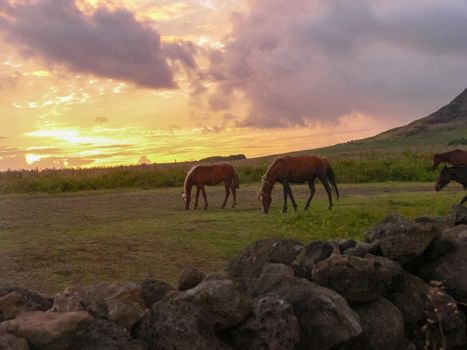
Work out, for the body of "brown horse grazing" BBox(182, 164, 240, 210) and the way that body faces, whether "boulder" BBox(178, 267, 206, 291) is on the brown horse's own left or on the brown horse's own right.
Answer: on the brown horse's own left

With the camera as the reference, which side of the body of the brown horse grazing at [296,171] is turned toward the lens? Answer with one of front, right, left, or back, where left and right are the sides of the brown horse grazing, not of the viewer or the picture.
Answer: left

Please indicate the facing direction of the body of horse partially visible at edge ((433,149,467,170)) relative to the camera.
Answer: to the viewer's left

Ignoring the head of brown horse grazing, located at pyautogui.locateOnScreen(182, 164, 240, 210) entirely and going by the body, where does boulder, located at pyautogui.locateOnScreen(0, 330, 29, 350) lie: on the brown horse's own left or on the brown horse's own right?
on the brown horse's own left

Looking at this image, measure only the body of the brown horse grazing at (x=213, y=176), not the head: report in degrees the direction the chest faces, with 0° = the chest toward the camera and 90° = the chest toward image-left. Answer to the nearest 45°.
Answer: approximately 90°

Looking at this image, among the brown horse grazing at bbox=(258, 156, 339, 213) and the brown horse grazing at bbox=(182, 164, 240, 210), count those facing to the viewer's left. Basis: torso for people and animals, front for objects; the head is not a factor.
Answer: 2

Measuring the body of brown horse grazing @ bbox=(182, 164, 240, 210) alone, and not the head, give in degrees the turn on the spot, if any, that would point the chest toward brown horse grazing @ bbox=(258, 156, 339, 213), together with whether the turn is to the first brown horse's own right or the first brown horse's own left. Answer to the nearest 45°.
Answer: approximately 135° to the first brown horse's own left

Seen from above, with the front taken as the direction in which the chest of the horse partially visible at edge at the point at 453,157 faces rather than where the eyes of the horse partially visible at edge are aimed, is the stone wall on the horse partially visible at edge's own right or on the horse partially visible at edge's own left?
on the horse partially visible at edge's own left

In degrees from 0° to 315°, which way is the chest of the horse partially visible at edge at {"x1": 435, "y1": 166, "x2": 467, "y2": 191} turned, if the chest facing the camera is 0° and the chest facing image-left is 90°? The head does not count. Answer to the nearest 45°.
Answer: approximately 90°
